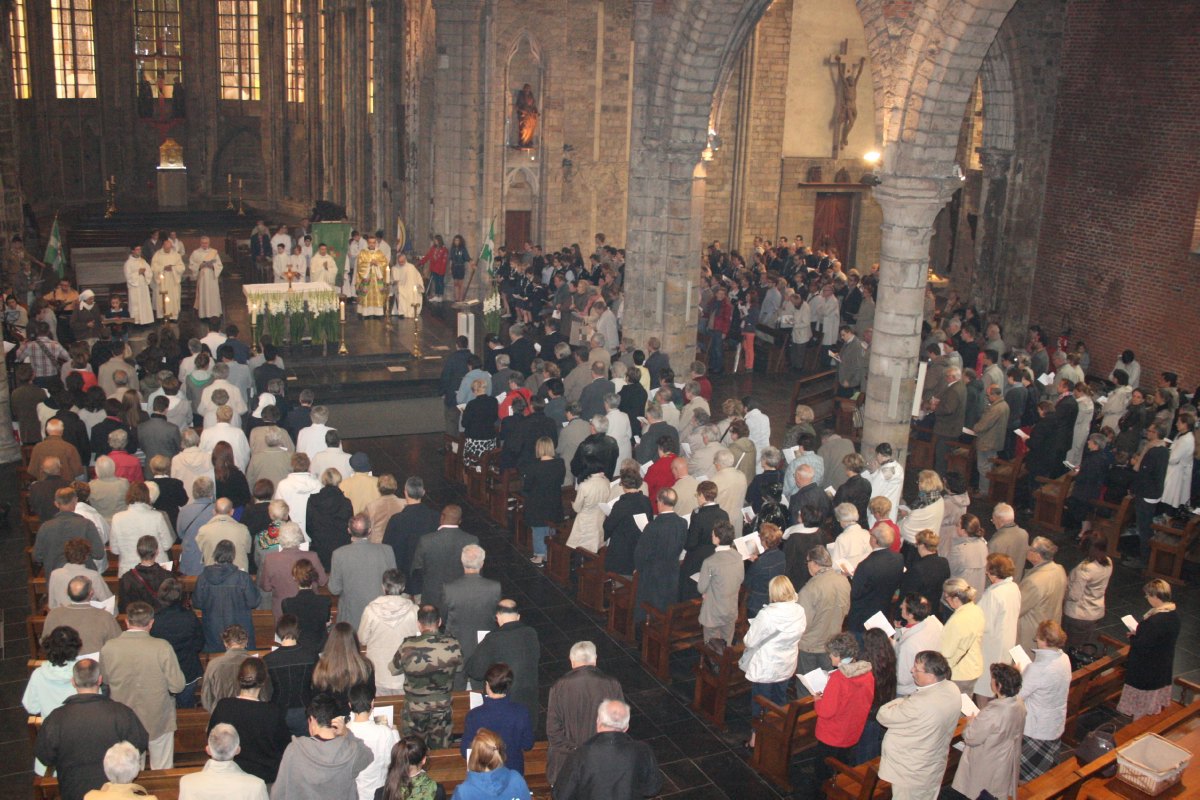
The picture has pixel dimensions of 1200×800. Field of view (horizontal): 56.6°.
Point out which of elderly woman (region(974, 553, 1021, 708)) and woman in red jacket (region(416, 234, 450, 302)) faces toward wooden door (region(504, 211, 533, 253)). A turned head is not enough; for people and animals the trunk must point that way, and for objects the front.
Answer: the elderly woman

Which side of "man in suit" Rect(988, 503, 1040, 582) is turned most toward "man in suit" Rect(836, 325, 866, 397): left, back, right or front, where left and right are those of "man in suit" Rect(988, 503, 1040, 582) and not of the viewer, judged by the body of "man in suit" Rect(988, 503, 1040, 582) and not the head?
front

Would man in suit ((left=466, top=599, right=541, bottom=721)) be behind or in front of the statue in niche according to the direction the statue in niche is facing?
in front

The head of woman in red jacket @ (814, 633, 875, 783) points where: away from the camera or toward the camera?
away from the camera

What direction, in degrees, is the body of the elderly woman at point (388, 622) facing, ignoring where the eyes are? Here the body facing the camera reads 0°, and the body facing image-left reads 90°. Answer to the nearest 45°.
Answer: approximately 180°

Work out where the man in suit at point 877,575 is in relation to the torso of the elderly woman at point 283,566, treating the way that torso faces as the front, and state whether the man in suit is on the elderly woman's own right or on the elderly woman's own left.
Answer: on the elderly woman's own right

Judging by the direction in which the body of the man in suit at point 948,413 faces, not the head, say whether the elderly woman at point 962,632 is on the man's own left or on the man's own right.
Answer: on the man's own left

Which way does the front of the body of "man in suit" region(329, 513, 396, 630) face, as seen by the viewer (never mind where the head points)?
away from the camera

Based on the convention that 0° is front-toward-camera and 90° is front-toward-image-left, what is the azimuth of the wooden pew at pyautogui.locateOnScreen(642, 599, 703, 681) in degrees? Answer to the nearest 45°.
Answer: approximately 135°

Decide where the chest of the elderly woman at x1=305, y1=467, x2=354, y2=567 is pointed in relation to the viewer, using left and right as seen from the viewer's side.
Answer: facing away from the viewer

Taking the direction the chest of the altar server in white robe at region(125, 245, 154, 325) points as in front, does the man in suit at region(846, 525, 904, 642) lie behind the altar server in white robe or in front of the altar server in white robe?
in front

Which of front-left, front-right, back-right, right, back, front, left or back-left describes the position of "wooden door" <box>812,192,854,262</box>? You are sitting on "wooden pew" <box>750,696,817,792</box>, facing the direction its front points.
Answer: front-right

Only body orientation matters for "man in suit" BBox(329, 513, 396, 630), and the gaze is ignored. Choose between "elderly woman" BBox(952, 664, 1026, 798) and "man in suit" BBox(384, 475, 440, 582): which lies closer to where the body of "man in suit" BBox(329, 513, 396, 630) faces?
the man in suit

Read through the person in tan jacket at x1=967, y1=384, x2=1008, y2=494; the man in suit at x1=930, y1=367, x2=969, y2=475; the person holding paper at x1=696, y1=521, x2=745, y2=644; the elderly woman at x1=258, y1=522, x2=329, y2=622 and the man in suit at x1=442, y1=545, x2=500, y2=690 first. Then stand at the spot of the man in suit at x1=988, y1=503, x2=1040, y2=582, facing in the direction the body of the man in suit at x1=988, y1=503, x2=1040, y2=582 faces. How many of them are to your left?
3
